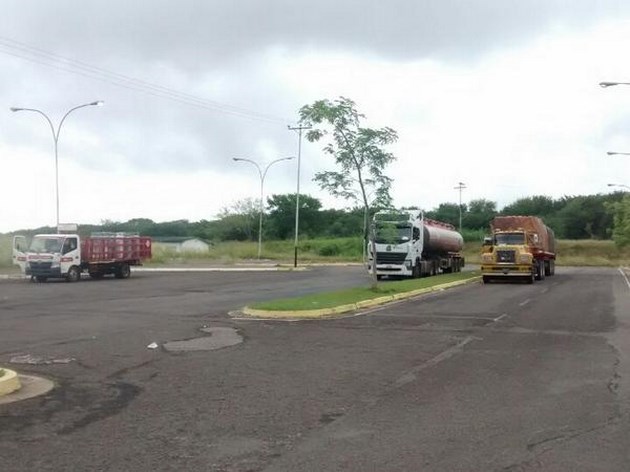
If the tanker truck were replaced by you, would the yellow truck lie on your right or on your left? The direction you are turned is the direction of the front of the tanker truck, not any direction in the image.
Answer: on your left

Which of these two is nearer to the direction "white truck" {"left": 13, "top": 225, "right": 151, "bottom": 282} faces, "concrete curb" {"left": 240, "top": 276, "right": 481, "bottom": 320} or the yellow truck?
the concrete curb

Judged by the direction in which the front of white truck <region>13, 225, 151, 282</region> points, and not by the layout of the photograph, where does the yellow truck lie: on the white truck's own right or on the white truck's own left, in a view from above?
on the white truck's own left

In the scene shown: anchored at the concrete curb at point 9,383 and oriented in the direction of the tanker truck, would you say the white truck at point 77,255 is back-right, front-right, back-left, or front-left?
front-left

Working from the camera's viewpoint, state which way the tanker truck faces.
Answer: facing the viewer and to the left of the viewer

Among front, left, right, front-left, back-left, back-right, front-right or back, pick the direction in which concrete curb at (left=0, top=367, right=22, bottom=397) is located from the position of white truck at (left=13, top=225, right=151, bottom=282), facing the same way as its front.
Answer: front-left

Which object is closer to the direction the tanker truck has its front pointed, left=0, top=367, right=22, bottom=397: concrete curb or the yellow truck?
the concrete curb

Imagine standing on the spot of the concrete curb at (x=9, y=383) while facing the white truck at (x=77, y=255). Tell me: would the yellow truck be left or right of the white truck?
right

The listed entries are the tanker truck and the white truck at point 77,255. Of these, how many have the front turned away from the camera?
0

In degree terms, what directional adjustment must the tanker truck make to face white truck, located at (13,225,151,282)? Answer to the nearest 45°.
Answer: approximately 45° to its right
